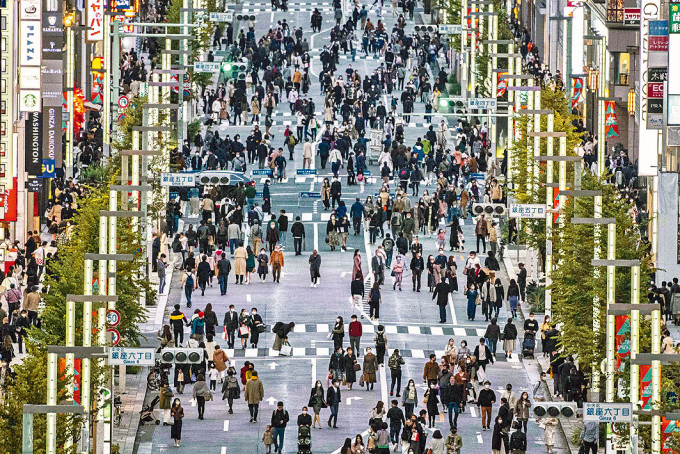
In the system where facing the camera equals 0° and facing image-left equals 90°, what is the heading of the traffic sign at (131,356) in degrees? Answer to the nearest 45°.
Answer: approximately 0°

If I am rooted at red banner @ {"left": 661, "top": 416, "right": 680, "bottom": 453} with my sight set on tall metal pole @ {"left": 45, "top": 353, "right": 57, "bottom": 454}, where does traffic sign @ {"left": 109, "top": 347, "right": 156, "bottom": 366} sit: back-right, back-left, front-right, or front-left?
front-right

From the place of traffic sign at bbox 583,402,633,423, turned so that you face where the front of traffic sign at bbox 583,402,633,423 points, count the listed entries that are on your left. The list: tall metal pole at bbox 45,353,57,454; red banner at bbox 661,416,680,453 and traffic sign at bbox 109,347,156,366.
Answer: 1

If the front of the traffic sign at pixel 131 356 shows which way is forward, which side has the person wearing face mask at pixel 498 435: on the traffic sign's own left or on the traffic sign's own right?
on the traffic sign's own left

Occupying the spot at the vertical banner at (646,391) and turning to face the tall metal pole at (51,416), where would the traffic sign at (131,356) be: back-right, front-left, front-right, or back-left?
front-right

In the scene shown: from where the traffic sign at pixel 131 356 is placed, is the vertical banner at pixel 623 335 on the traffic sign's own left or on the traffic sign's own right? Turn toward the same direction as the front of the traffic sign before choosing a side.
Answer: on the traffic sign's own left

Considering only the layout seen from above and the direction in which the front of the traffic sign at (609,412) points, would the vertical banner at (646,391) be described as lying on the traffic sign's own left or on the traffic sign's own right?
on the traffic sign's own left

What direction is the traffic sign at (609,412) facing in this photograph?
toward the camera

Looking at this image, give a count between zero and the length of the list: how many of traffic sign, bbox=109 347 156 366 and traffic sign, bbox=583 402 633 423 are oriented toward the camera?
2

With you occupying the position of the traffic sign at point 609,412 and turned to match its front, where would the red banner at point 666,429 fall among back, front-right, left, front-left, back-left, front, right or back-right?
left
